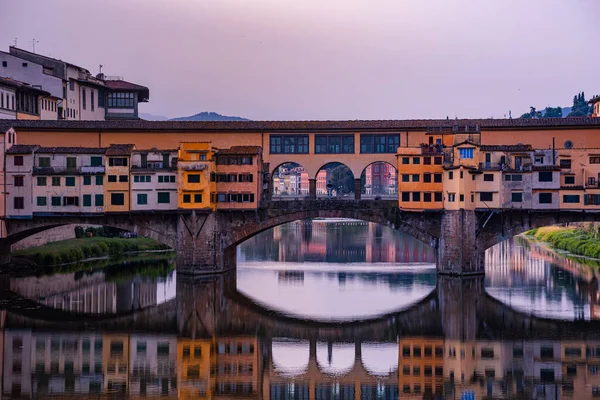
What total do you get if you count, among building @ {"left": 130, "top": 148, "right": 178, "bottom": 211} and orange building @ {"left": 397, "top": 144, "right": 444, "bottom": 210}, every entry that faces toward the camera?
2

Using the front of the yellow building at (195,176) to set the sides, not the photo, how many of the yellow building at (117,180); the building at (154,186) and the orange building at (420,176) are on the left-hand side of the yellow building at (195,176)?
1

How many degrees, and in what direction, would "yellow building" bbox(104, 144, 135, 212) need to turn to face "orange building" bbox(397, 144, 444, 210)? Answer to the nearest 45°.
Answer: approximately 90° to its left

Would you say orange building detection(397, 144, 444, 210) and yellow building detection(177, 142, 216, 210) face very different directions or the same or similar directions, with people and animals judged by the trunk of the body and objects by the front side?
same or similar directions

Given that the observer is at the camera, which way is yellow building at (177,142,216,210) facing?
facing the viewer

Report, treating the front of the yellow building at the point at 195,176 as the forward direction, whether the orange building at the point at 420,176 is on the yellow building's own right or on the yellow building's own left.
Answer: on the yellow building's own left

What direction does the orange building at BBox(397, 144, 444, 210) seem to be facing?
toward the camera

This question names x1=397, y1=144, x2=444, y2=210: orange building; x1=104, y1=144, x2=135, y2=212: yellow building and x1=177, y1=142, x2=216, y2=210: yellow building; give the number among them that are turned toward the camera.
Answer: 3

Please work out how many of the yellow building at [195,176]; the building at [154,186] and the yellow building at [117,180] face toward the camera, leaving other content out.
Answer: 3

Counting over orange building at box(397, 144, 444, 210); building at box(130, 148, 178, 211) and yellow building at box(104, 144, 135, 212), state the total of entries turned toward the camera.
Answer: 3

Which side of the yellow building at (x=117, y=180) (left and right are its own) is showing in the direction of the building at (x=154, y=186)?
left
